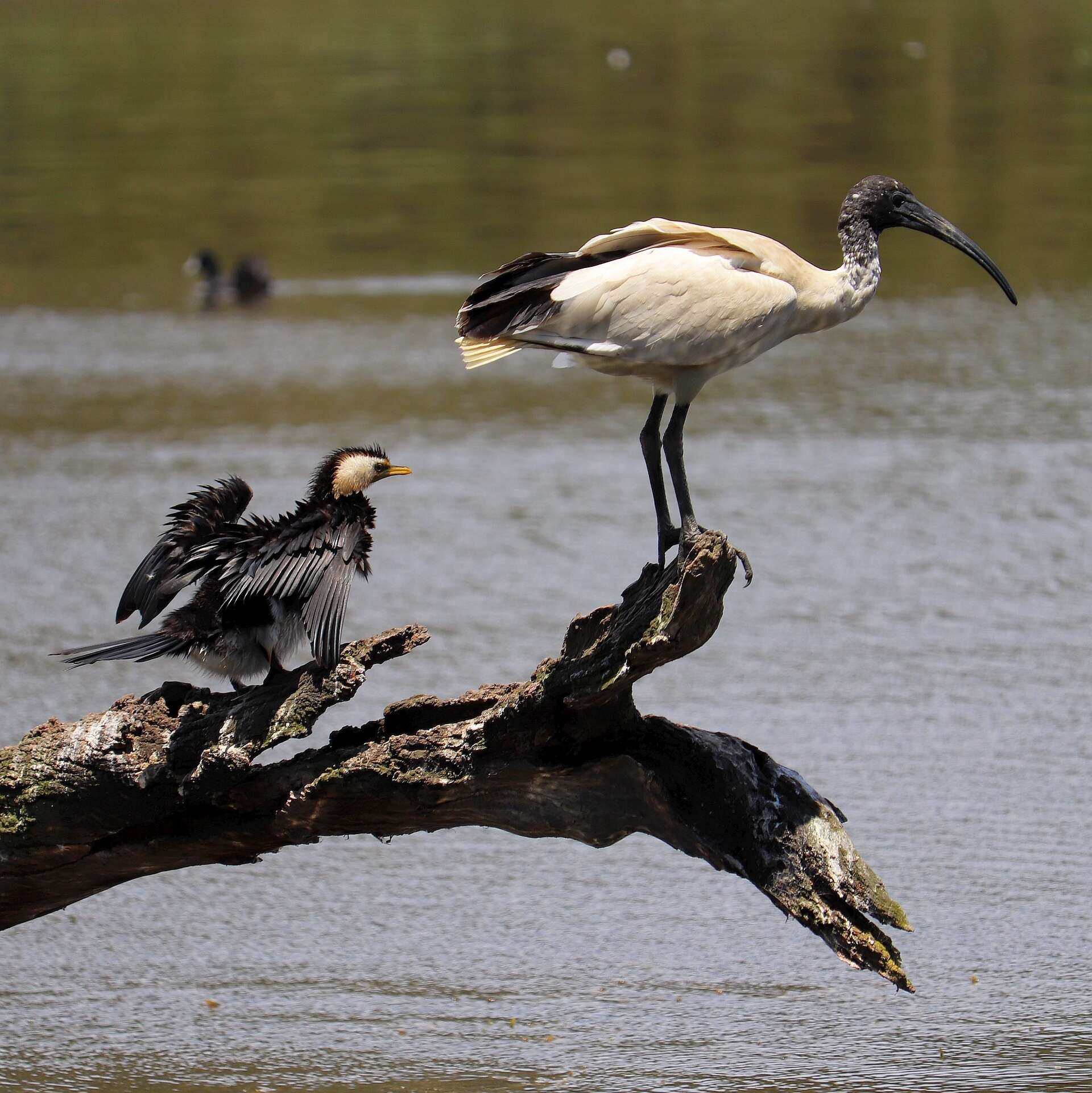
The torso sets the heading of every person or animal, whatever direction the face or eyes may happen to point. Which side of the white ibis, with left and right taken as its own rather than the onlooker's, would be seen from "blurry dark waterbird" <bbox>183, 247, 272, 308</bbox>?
left

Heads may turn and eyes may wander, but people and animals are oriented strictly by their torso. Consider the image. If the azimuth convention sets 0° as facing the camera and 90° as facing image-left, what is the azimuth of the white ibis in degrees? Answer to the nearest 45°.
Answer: approximately 270°
